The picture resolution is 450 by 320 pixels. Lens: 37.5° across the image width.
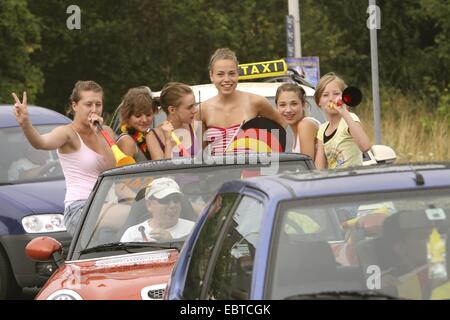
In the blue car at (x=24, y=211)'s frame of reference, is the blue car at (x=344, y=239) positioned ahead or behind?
ahead

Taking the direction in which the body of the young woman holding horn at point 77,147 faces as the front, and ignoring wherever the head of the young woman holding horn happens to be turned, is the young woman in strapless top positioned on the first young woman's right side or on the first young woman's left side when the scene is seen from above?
on the first young woman's left side

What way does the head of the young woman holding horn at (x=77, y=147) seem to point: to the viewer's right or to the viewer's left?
to the viewer's right

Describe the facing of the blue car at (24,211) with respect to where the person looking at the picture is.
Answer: facing the viewer and to the right of the viewer

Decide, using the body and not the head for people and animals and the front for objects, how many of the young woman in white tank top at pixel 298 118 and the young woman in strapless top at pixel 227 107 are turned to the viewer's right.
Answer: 0

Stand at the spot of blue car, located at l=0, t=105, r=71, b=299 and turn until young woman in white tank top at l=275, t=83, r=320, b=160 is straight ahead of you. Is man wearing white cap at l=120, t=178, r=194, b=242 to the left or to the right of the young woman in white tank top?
right
